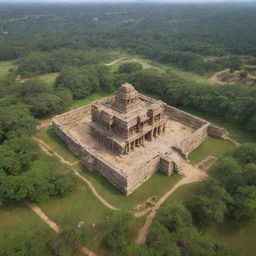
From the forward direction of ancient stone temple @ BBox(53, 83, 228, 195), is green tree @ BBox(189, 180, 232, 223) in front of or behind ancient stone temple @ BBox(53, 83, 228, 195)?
in front

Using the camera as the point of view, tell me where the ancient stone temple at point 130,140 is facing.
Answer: facing the viewer and to the right of the viewer

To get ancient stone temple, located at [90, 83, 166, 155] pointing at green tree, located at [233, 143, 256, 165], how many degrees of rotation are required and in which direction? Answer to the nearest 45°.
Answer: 0° — it already faces it

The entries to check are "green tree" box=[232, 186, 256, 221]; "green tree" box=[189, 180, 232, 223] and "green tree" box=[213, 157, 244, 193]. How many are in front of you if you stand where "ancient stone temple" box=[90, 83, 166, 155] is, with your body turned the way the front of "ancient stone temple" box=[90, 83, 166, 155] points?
3

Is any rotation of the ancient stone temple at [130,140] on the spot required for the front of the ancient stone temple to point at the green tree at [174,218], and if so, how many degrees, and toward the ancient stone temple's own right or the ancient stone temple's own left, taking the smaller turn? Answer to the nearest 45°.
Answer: approximately 45° to the ancient stone temple's own right

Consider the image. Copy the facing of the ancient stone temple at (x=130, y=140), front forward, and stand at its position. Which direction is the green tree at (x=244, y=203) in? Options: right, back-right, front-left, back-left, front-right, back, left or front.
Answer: front

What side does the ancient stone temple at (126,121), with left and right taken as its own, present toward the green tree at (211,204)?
front

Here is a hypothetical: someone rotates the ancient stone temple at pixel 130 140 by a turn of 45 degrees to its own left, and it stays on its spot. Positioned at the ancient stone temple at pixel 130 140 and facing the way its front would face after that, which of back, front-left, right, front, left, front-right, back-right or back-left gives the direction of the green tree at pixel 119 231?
right

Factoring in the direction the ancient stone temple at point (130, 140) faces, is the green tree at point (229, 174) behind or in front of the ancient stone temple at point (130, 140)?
in front

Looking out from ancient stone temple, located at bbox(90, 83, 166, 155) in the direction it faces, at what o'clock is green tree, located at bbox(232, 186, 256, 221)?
The green tree is roughly at 12 o'clock from the ancient stone temple.

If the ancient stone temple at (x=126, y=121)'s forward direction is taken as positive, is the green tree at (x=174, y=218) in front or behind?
in front
